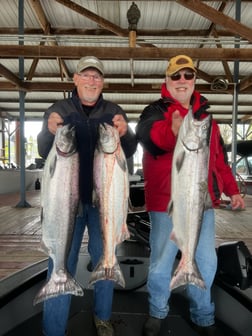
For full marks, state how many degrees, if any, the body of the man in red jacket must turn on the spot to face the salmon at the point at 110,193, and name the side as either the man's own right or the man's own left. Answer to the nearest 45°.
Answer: approximately 45° to the man's own right

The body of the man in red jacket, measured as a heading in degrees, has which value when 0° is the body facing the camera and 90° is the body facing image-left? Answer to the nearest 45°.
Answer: approximately 0°

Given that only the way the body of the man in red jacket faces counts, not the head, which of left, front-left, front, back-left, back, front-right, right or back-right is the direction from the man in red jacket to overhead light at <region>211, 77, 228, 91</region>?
back

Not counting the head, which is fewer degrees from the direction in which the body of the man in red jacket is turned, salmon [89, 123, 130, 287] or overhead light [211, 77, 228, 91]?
the salmon
